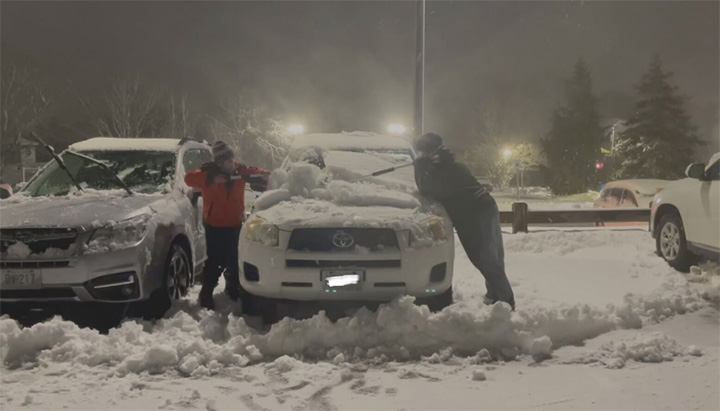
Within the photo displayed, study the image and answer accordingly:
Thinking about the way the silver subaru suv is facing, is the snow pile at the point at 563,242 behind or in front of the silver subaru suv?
behind

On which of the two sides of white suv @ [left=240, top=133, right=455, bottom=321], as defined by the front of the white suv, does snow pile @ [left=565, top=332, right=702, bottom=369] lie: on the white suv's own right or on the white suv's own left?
on the white suv's own left

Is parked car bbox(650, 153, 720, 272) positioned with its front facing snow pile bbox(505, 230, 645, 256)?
yes

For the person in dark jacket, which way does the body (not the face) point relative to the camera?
to the viewer's left

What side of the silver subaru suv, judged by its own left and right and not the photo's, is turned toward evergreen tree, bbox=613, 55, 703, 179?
back

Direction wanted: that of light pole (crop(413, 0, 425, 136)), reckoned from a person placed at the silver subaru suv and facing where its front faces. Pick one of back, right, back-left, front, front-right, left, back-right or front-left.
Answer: back

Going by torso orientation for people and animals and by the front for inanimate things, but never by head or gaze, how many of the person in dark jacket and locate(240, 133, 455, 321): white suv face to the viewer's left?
1

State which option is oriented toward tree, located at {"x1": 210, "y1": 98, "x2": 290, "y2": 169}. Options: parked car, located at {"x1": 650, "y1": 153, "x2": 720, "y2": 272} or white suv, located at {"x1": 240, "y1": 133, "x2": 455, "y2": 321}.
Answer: the parked car

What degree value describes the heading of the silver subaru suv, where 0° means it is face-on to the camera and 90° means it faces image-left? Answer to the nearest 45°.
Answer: approximately 45°
